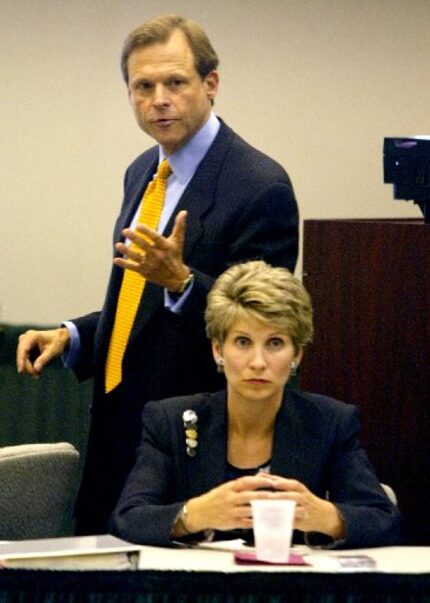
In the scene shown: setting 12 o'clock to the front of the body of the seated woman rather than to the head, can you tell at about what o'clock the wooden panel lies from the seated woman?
The wooden panel is roughly at 7 o'clock from the seated woman.

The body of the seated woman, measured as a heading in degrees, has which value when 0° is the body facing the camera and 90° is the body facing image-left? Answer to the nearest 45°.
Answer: approximately 0°

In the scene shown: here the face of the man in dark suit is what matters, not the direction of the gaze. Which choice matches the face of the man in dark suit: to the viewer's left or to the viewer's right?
to the viewer's left

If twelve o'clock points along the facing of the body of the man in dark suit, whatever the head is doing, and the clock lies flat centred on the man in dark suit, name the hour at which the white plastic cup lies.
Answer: The white plastic cup is roughly at 10 o'clock from the man in dark suit.

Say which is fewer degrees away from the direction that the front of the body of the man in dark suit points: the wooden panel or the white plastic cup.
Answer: the white plastic cup
